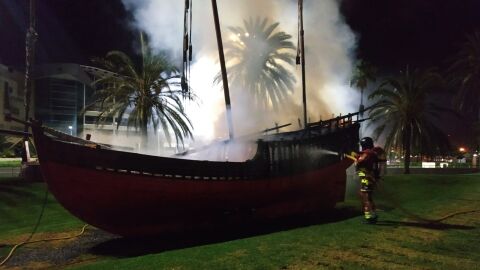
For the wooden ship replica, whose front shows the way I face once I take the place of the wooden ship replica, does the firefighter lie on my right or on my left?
on my left

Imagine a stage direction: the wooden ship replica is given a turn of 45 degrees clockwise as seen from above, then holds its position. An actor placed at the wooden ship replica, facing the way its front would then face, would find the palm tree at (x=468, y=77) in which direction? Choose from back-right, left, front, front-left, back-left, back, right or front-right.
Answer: back-right

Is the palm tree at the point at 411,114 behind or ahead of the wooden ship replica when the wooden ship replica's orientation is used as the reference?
behind

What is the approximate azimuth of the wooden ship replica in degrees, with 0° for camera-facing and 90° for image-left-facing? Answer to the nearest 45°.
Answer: approximately 45°
